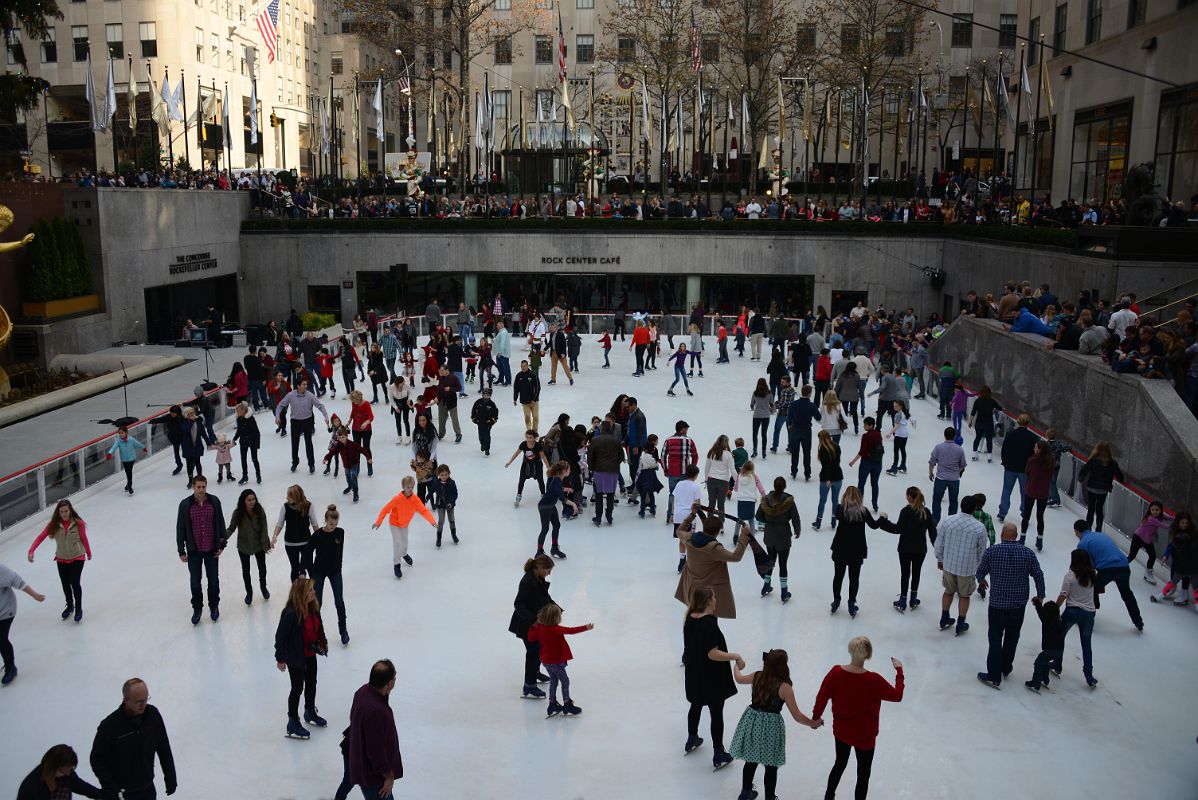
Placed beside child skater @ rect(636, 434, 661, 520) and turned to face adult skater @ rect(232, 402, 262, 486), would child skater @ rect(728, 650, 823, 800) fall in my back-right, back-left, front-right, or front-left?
back-left

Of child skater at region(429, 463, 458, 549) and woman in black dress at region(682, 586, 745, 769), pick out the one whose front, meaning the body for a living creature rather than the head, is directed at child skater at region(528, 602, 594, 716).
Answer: child skater at region(429, 463, 458, 549)

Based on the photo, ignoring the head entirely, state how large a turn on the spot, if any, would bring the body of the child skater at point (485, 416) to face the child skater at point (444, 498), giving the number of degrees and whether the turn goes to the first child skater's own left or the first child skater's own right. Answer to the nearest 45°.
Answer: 0° — they already face them

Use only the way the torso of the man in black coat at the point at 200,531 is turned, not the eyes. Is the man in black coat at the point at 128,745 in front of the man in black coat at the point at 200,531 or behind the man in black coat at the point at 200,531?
in front

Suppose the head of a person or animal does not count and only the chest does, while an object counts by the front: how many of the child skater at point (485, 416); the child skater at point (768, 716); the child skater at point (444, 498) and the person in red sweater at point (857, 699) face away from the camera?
2

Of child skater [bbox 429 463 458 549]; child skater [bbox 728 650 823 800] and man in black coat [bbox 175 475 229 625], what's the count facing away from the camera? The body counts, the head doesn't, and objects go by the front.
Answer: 1

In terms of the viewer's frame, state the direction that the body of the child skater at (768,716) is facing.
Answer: away from the camera

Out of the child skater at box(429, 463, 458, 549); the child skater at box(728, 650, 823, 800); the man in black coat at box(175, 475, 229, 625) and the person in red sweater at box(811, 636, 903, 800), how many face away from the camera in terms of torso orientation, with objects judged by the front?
2

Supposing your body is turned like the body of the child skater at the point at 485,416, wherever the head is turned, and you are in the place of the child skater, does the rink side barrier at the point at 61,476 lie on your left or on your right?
on your right

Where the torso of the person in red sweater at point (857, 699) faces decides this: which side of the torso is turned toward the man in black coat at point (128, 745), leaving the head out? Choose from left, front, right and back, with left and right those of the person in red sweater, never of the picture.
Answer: left

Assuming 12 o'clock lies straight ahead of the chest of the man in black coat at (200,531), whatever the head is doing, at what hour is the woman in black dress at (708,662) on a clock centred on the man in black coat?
The woman in black dress is roughly at 11 o'clock from the man in black coat.

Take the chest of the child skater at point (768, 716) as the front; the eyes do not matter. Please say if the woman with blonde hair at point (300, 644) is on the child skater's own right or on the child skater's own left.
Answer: on the child skater's own left

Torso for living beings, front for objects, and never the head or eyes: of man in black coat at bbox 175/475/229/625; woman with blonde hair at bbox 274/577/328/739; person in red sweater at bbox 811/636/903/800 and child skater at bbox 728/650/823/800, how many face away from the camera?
2

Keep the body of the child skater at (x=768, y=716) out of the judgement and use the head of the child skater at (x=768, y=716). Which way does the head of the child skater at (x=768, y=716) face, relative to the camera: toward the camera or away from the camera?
away from the camera

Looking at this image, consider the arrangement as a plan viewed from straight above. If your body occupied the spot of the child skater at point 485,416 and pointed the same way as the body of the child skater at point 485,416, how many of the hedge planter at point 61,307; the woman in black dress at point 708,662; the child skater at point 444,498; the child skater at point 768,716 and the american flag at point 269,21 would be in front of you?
3

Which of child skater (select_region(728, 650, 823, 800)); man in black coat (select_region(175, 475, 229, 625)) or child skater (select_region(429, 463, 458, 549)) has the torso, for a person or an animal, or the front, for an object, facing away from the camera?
child skater (select_region(728, 650, 823, 800))

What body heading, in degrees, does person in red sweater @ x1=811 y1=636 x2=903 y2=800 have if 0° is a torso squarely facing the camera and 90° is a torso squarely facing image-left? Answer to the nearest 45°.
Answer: approximately 180°

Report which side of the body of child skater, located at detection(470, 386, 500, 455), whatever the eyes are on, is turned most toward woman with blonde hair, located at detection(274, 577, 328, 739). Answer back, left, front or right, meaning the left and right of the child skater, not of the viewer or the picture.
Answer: front
